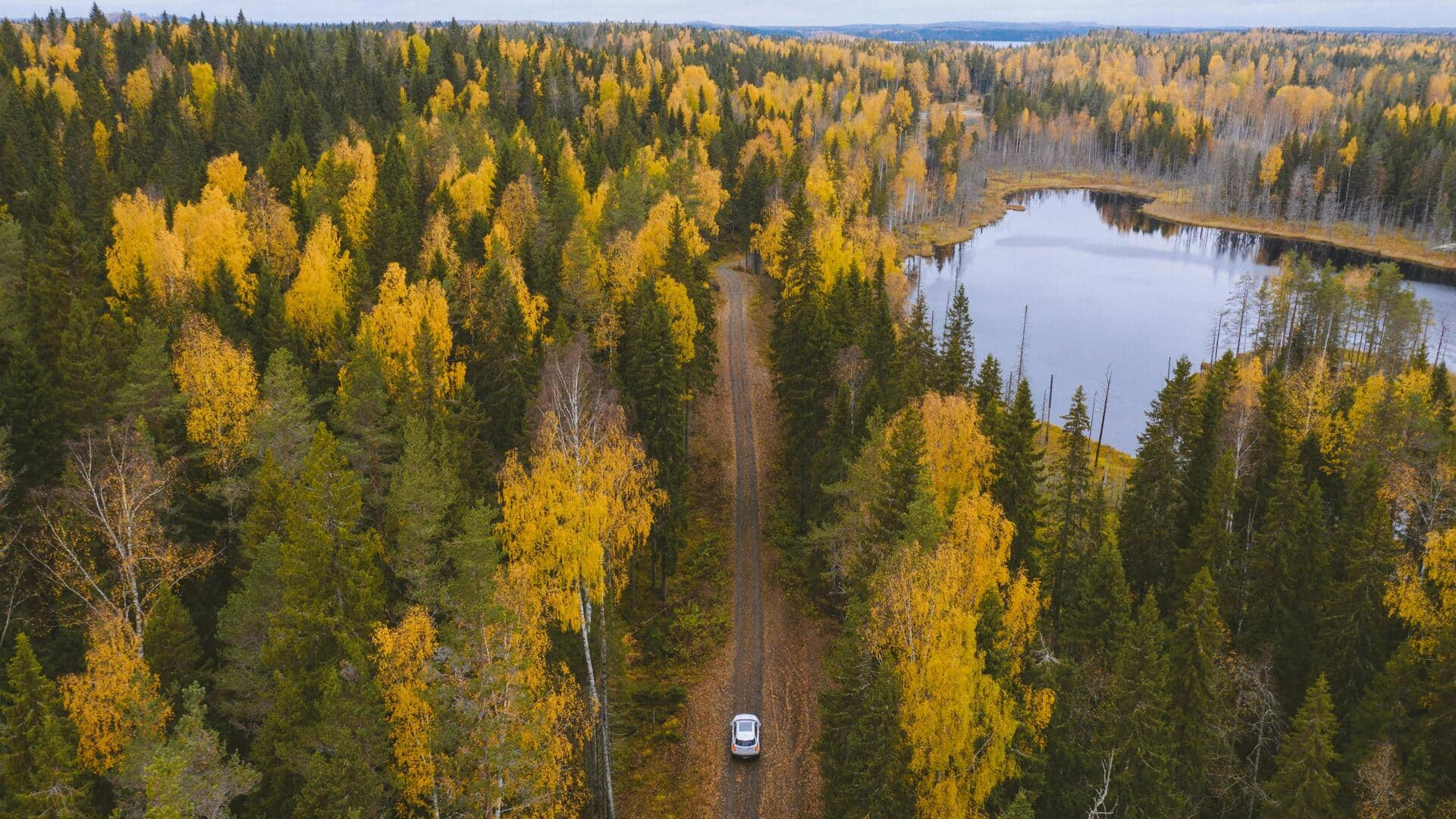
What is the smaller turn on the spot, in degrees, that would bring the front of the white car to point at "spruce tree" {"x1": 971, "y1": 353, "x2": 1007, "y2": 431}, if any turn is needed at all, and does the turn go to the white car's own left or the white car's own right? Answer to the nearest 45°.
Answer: approximately 45° to the white car's own right

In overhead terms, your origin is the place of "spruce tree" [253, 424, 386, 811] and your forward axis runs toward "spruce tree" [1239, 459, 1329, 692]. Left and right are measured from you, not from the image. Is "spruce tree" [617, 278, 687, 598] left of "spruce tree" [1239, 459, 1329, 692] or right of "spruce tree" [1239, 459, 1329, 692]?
left

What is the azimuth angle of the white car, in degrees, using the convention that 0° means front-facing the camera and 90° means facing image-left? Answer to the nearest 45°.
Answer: approximately 180°

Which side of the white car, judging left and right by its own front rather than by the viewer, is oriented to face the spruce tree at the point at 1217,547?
right

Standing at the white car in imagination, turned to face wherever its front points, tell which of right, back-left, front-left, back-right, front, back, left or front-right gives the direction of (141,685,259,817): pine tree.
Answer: back-left

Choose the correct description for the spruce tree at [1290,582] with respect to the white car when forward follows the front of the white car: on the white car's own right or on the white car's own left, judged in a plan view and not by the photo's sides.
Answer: on the white car's own right

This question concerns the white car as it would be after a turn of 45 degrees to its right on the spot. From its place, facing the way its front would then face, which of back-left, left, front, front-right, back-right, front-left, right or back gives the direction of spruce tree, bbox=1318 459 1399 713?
front-right

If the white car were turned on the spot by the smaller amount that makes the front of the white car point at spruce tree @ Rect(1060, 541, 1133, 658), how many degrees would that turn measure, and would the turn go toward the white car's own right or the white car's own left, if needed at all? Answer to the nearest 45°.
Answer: approximately 90° to the white car's own right

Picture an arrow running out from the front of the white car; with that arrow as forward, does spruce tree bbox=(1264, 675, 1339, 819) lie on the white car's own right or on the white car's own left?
on the white car's own right

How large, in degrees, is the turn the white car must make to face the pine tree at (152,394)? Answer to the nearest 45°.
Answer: approximately 90° to its left

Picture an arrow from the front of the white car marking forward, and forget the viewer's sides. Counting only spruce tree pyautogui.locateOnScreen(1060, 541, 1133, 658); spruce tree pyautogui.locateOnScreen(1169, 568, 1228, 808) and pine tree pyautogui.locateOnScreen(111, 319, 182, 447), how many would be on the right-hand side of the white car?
2

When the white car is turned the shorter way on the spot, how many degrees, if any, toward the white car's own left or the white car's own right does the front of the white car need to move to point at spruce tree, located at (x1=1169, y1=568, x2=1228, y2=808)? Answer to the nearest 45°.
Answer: approximately 90° to the white car's own right

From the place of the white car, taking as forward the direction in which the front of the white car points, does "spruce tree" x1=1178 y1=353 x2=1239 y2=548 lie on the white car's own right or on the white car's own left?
on the white car's own right
